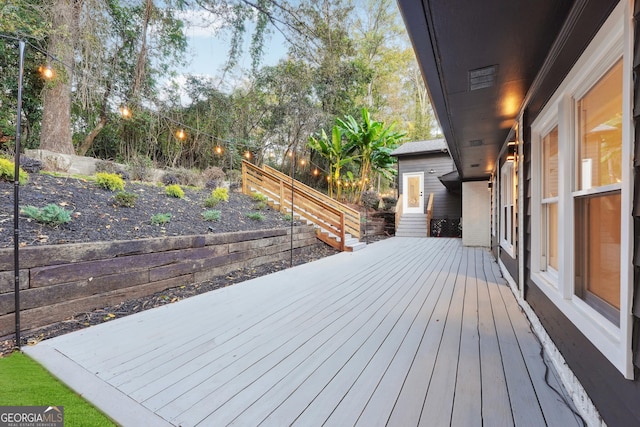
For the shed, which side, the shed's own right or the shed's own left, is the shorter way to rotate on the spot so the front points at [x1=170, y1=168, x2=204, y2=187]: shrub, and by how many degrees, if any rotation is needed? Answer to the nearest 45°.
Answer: approximately 45° to the shed's own right

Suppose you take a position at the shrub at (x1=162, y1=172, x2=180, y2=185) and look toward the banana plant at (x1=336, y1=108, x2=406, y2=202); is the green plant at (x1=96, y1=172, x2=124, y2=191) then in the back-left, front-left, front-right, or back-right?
back-right

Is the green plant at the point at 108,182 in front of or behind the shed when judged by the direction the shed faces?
in front

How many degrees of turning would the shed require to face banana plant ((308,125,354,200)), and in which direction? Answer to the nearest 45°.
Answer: approximately 45° to its right

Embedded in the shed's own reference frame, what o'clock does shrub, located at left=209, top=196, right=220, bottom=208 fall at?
The shrub is roughly at 1 o'clock from the shed.

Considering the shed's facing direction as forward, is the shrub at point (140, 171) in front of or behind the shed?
in front

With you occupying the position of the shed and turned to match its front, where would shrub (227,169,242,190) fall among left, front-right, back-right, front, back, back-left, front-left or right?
front-right

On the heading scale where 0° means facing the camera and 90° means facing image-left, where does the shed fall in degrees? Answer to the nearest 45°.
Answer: approximately 0°

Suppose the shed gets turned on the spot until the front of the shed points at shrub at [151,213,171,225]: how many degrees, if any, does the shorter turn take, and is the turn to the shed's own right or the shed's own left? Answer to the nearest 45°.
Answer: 0° — it already faces it

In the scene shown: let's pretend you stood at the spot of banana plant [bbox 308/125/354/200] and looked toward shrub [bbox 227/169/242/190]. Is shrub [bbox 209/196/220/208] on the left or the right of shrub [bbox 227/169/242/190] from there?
left

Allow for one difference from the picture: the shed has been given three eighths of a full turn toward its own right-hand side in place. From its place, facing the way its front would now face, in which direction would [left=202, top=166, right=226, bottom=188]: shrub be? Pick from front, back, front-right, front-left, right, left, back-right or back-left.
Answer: left
